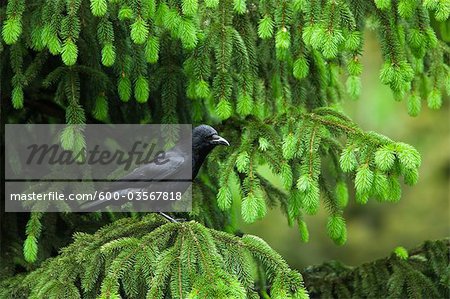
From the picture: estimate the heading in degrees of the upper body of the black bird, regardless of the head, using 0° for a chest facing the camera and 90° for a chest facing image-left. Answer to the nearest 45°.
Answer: approximately 270°
